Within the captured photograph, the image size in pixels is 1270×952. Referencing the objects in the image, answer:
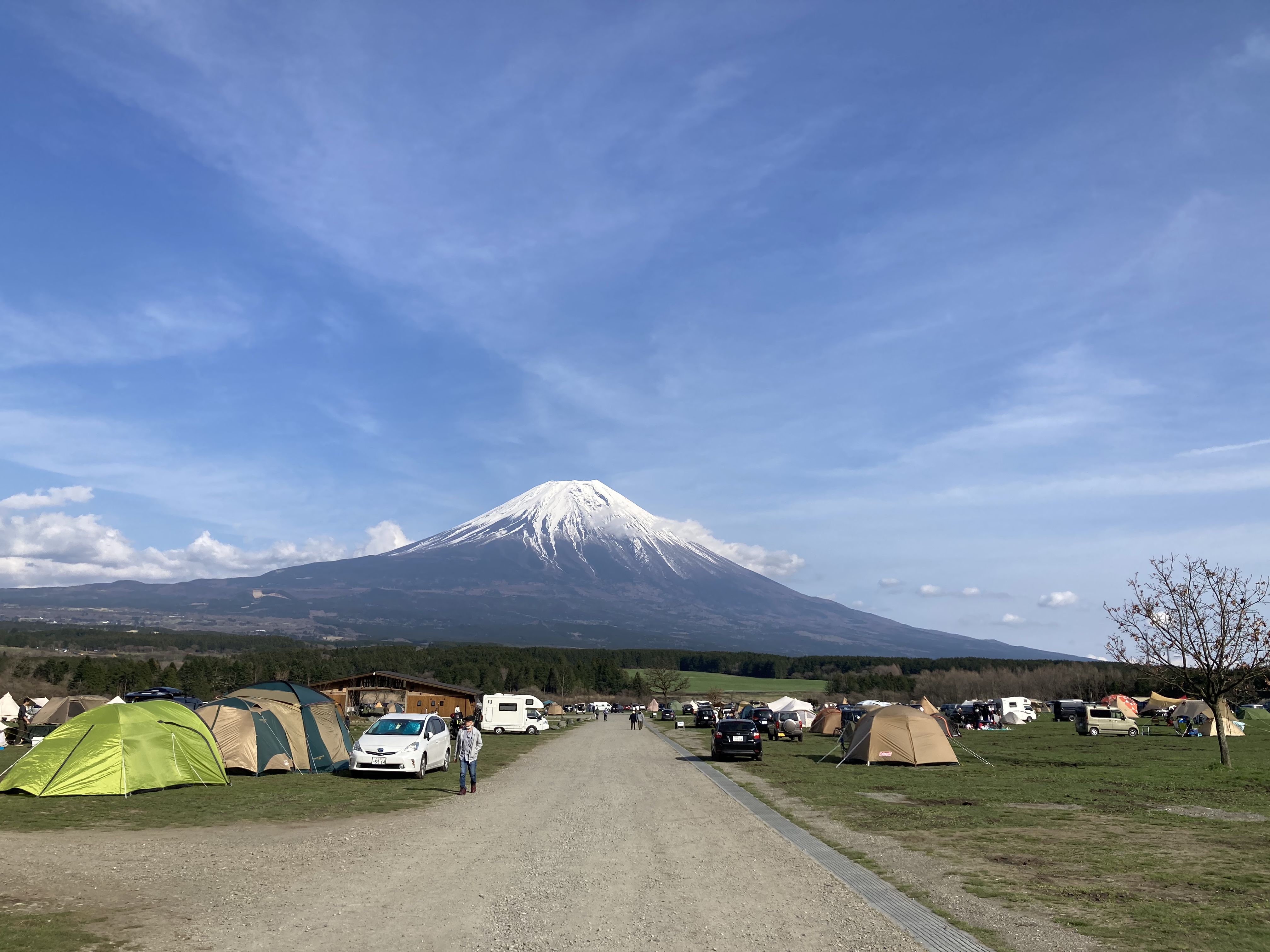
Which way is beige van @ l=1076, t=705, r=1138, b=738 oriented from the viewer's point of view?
to the viewer's right

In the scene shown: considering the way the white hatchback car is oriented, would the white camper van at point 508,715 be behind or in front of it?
behind

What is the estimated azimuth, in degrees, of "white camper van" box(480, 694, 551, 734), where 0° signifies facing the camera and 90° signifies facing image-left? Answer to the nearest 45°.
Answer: approximately 270°

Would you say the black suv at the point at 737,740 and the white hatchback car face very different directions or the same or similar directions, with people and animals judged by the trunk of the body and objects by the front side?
very different directions

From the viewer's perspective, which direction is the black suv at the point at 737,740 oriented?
away from the camera

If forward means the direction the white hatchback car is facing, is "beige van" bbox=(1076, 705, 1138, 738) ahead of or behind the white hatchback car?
behind

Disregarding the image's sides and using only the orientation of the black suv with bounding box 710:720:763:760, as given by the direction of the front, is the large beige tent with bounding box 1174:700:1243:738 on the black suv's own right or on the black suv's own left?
on the black suv's own right

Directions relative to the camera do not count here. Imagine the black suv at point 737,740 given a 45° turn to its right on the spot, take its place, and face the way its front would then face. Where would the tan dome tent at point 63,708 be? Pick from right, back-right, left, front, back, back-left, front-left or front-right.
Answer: back-left

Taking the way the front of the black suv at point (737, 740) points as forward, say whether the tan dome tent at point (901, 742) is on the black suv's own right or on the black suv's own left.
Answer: on the black suv's own right
